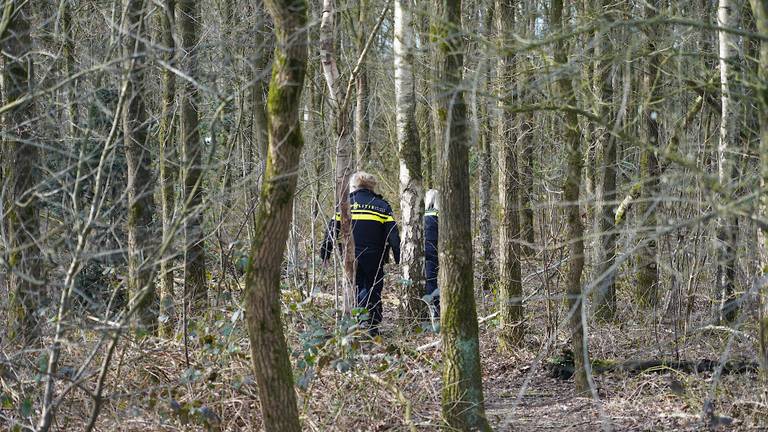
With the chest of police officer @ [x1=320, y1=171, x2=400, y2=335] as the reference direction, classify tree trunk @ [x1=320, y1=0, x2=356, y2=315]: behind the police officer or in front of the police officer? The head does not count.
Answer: behind

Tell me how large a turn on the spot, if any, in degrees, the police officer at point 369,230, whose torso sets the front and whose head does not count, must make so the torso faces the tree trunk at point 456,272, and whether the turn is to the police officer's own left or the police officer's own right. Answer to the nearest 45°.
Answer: approximately 180°

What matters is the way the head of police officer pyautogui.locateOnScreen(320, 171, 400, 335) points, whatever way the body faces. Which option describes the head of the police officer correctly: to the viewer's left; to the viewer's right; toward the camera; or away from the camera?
away from the camera

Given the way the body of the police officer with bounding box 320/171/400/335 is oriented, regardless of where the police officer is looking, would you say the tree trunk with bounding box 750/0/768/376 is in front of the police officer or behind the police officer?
behind

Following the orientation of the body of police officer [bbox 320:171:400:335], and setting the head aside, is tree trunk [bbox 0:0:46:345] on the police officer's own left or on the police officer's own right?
on the police officer's own left

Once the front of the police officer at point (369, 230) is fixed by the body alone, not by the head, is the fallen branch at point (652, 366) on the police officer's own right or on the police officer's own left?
on the police officer's own right

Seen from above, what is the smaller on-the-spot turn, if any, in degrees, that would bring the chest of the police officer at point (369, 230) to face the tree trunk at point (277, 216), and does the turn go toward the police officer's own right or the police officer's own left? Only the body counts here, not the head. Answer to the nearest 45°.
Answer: approximately 180°

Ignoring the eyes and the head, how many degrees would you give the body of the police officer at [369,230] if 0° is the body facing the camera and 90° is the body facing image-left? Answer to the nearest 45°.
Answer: approximately 180°

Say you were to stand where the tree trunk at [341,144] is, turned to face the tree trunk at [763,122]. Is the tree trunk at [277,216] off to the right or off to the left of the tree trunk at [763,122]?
right

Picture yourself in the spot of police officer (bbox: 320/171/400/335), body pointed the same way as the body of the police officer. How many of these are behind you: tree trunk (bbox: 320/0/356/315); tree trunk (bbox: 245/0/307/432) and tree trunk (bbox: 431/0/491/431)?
3
